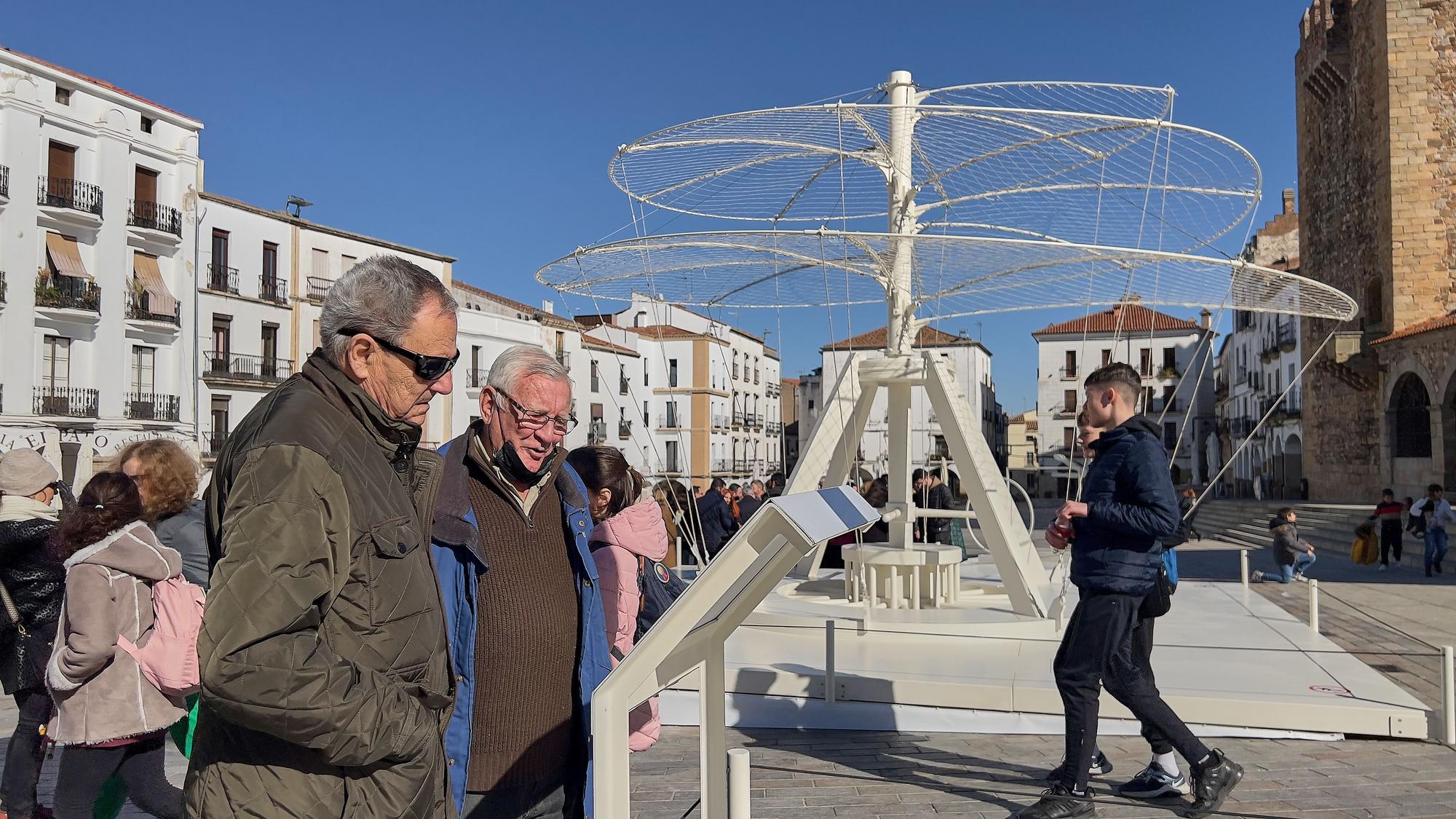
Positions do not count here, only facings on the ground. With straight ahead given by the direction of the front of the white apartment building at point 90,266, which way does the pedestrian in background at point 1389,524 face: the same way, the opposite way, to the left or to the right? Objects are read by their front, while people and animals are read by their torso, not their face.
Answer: to the right

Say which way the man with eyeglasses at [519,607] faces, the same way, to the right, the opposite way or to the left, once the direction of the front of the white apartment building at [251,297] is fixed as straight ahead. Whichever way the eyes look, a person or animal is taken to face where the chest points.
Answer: the same way

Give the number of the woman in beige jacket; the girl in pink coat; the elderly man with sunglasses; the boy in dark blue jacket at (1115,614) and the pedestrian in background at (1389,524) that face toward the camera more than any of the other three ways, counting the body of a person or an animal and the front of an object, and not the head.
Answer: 1

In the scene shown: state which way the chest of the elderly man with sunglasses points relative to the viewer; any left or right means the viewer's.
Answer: facing to the right of the viewer

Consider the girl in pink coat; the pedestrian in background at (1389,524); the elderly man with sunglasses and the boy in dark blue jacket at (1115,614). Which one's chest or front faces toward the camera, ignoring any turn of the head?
the pedestrian in background

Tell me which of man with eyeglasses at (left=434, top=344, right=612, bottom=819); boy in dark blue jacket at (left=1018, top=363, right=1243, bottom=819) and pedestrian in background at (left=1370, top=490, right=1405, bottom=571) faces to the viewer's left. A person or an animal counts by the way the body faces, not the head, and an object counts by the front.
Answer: the boy in dark blue jacket

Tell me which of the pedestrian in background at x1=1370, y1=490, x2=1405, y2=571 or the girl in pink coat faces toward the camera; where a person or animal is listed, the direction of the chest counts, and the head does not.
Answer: the pedestrian in background

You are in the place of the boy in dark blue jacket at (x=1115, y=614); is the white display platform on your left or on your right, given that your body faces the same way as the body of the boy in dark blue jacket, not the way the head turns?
on your right

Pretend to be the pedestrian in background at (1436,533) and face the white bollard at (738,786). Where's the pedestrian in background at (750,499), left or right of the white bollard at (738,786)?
right

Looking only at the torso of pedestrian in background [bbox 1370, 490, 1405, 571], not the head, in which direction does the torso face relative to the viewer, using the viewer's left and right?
facing the viewer

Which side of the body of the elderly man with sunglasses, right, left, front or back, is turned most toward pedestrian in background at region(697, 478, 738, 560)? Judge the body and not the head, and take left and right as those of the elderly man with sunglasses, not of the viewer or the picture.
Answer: left

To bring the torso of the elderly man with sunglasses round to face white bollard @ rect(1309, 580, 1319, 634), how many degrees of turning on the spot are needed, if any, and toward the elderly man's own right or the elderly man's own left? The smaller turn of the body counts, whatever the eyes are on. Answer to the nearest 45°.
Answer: approximately 45° to the elderly man's own left

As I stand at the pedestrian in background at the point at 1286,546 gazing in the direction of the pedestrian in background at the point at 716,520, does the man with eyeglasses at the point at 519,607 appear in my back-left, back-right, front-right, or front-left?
front-left

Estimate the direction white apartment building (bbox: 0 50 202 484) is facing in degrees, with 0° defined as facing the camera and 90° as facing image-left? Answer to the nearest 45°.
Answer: approximately 315°

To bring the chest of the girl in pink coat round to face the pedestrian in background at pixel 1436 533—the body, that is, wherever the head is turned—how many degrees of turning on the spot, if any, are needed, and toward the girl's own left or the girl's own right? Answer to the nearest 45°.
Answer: approximately 135° to the girl's own right

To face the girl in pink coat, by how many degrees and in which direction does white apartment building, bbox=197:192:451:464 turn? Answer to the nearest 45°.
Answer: approximately 45° to its right

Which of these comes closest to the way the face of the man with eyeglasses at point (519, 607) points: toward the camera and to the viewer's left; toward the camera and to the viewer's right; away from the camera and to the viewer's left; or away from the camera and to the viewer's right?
toward the camera and to the viewer's right

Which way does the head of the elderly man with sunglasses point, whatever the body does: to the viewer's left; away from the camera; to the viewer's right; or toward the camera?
to the viewer's right
